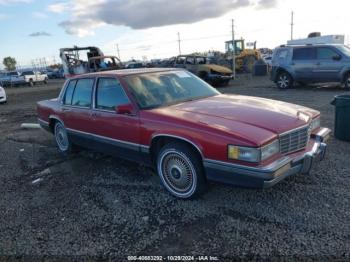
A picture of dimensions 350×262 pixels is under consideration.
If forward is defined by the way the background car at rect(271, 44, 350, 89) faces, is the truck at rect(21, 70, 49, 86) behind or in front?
behind

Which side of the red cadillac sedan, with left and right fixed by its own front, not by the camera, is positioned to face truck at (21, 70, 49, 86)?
back

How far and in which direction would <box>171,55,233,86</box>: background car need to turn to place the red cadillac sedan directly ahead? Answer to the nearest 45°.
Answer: approximately 45° to its right

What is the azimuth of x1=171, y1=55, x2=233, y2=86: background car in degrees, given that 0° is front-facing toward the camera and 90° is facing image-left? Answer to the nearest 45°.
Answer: approximately 315°

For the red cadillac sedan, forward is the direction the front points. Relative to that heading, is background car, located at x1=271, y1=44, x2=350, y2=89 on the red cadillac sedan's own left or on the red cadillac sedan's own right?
on the red cadillac sedan's own left

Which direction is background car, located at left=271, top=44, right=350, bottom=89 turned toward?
to the viewer's right

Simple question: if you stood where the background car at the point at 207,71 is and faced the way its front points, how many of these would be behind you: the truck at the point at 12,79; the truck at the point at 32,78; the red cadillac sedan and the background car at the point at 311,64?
2

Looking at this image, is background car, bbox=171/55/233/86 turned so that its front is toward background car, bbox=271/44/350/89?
yes

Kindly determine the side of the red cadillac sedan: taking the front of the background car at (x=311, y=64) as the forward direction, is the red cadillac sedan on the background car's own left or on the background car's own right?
on the background car's own right

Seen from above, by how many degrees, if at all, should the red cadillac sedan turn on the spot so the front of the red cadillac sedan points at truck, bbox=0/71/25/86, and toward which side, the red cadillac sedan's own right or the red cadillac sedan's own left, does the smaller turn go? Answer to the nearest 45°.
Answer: approximately 180°
